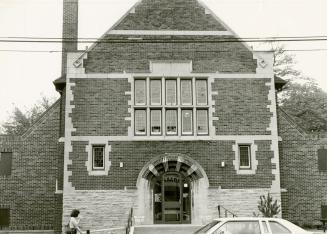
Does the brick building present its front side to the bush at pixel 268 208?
no

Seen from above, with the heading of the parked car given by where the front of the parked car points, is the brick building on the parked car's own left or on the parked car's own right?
on the parked car's own right

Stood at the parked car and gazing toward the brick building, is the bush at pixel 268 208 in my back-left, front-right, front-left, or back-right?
front-right

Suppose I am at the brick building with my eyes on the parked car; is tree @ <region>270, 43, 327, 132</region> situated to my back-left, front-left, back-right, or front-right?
back-left

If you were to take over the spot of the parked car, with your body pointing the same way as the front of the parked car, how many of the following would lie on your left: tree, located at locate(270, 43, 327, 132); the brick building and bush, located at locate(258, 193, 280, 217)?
0

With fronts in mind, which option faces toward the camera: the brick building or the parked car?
the brick building

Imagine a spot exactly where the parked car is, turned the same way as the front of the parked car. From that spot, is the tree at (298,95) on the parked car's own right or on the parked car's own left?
on the parked car's own right

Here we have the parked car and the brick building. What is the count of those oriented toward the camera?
1

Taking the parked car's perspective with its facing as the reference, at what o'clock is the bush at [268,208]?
The bush is roughly at 3 o'clock from the parked car.

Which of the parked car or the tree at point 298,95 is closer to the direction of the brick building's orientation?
the parked car

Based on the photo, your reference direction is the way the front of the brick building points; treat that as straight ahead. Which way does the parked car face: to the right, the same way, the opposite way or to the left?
to the right

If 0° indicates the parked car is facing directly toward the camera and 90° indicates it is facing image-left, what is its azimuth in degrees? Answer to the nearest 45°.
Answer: approximately 90°

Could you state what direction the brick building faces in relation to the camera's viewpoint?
facing the viewer

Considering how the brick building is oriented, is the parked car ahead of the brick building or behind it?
ahead

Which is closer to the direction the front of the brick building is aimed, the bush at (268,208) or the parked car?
the parked car
